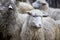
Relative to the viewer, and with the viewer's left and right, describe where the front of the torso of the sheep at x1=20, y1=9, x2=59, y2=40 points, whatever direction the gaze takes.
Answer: facing the viewer and to the left of the viewer

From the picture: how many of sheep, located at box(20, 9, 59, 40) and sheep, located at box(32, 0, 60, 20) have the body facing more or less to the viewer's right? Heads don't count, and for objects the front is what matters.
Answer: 0

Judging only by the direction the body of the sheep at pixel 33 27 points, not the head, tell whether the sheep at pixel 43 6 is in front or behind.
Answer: behind

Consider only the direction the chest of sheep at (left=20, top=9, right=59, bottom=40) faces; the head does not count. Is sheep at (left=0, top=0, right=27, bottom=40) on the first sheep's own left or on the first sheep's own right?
on the first sheep's own right
